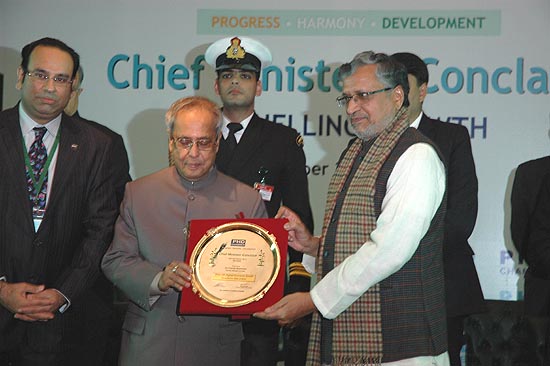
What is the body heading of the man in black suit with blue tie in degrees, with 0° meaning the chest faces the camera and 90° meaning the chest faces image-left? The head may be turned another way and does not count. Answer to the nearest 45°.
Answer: approximately 0°
